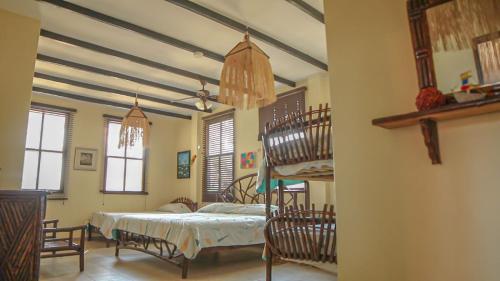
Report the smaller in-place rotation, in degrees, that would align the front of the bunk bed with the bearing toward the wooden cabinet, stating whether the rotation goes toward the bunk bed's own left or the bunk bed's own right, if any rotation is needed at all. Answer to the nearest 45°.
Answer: approximately 45° to the bunk bed's own right

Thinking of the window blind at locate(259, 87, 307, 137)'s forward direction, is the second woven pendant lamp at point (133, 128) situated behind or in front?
in front

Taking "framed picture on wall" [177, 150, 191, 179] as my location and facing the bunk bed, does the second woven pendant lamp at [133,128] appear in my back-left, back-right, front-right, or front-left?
front-right

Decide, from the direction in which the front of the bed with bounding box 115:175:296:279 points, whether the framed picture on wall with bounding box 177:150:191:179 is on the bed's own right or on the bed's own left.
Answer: on the bed's own right

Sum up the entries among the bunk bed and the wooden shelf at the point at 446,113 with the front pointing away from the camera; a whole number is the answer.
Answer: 0

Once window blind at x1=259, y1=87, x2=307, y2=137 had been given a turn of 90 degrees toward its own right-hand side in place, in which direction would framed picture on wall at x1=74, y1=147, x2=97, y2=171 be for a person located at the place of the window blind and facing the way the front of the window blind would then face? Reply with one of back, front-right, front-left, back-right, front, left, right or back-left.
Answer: front-left

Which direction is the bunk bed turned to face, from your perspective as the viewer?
facing the viewer and to the left of the viewer

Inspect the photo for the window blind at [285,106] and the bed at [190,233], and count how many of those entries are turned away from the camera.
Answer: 0

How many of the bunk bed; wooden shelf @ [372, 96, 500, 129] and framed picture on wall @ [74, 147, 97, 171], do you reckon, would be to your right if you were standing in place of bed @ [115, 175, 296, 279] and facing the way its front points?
1
